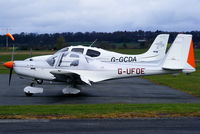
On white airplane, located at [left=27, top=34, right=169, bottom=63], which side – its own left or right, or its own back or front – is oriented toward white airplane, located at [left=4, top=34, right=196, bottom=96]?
left

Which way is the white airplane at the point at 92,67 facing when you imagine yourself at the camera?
facing to the left of the viewer

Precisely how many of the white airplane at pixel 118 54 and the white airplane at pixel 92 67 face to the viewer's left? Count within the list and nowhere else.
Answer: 2

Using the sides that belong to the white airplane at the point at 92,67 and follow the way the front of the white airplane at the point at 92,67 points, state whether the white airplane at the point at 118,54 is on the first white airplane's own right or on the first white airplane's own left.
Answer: on the first white airplane's own right

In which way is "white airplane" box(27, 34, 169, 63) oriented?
to the viewer's left
